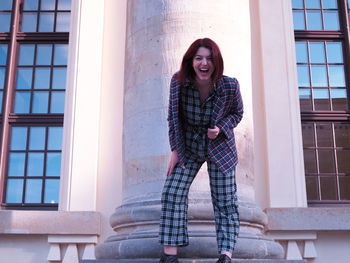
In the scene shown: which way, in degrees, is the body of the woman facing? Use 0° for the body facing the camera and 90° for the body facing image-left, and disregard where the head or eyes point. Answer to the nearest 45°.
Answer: approximately 0°
